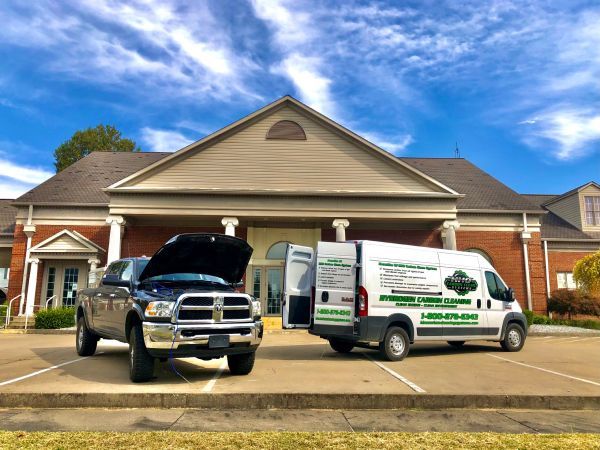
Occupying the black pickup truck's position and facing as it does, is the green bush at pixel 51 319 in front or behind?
behind

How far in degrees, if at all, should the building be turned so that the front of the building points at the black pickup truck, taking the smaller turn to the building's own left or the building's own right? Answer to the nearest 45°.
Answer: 0° — it already faces it

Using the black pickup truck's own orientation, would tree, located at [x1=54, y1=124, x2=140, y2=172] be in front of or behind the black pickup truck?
behind

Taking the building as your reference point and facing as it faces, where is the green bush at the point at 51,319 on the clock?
The green bush is roughly at 2 o'clock from the building.

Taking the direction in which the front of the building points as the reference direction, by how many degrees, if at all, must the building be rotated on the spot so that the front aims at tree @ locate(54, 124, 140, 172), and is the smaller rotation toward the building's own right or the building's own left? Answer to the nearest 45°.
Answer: approximately 135° to the building's own right

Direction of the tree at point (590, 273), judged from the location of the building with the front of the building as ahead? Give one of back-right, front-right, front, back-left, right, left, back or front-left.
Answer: left

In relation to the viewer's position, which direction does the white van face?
facing away from the viewer and to the right of the viewer

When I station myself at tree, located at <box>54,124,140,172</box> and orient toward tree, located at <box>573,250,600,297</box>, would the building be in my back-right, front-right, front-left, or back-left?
front-right

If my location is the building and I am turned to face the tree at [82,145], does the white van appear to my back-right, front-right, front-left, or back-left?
back-left

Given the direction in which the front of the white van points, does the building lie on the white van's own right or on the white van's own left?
on the white van's own left

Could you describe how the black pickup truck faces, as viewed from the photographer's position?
facing the viewer and to the right of the viewer

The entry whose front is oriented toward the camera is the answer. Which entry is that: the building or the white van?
the building

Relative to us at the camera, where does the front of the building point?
facing the viewer

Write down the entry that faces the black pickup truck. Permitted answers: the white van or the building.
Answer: the building

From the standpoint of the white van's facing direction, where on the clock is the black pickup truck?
The black pickup truck is roughly at 6 o'clock from the white van.

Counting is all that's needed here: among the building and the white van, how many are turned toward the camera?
1
